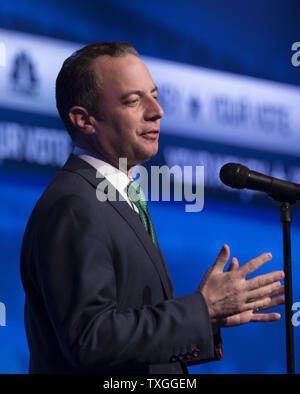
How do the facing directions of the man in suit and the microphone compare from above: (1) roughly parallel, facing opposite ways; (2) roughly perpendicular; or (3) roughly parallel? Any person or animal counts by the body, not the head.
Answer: roughly parallel, facing opposite ways

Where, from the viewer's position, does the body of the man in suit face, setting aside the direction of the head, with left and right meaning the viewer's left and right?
facing to the right of the viewer

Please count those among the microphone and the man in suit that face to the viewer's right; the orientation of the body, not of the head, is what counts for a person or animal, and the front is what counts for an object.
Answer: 1

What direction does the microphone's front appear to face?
to the viewer's left
